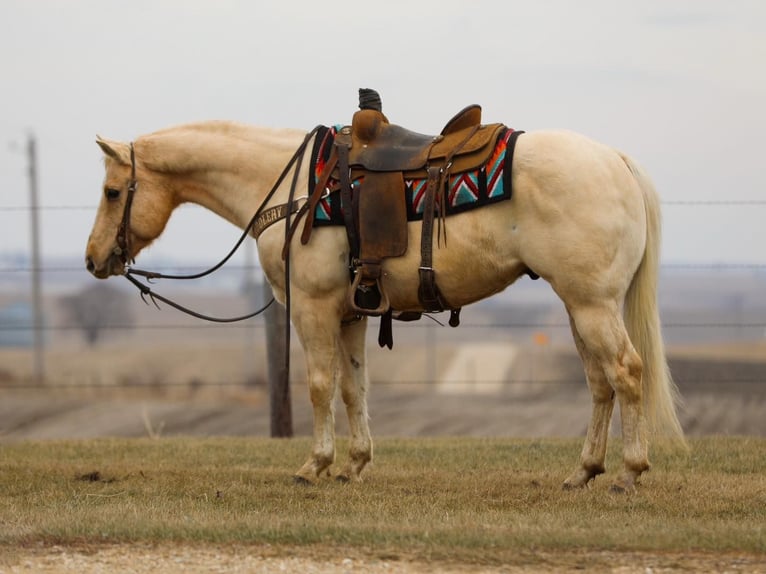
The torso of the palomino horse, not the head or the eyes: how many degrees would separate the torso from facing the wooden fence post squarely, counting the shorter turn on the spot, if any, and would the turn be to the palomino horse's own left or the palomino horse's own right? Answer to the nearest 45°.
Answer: approximately 90° to the palomino horse's own right

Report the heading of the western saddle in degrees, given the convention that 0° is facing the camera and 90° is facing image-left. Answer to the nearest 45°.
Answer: approximately 90°

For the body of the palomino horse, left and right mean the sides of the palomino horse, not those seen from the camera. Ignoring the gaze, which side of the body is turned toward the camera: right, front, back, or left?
left

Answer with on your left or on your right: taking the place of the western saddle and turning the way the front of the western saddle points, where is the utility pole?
on your right

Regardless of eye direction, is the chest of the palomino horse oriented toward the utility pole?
no

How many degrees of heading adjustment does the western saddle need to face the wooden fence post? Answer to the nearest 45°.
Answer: approximately 90° to its right
